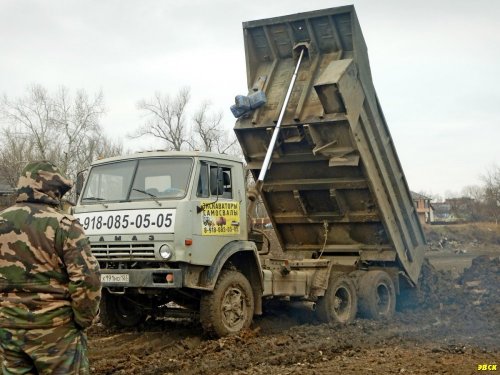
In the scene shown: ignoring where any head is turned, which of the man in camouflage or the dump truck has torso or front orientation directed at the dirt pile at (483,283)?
the man in camouflage

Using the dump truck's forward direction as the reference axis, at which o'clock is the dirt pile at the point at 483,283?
The dirt pile is roughly at 6 o'clock from the dump truck.

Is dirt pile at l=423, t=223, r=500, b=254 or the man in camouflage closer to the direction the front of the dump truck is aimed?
the man in camouflage

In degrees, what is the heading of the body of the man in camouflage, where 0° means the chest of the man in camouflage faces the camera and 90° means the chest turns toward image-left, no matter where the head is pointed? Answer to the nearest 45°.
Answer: approximately 225°

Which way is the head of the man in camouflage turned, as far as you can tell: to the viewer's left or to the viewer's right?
to the viewer's right

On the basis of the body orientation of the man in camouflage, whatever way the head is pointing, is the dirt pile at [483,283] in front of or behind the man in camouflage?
in front

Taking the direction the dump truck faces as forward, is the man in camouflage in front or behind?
in front

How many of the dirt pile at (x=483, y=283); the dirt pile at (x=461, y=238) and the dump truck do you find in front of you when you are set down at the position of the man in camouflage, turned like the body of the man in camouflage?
3

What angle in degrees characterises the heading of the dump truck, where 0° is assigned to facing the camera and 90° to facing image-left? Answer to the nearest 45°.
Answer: approximately 45°

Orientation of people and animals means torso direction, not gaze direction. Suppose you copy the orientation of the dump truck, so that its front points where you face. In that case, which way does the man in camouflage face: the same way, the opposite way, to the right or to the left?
the opposite way

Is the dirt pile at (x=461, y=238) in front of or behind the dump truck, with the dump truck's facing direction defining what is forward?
behind
